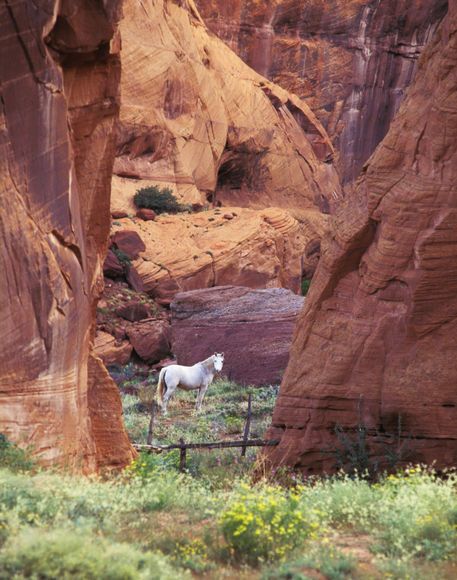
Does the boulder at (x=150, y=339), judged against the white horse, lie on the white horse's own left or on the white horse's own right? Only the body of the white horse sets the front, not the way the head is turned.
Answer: on the white horse's own left

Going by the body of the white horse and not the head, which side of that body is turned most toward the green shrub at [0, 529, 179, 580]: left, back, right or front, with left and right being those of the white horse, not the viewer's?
right

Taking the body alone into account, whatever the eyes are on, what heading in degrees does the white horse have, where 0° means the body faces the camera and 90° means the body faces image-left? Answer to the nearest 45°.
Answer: approximately 270°

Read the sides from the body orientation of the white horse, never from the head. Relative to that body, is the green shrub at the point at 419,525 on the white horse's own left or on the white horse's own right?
on the white horse's own right

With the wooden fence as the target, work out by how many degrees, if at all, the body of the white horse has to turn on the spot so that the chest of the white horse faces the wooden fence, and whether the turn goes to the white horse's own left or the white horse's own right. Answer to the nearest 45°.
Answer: approximately 90° to the white horse's own right

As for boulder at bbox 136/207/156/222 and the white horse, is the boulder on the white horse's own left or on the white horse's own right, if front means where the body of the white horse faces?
on the white horse's own left

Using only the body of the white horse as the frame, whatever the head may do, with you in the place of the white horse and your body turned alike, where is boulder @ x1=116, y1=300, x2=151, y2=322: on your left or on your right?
on your left

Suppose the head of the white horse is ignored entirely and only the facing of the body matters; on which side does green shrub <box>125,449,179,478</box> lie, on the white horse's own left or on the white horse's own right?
on the white horse's own right
